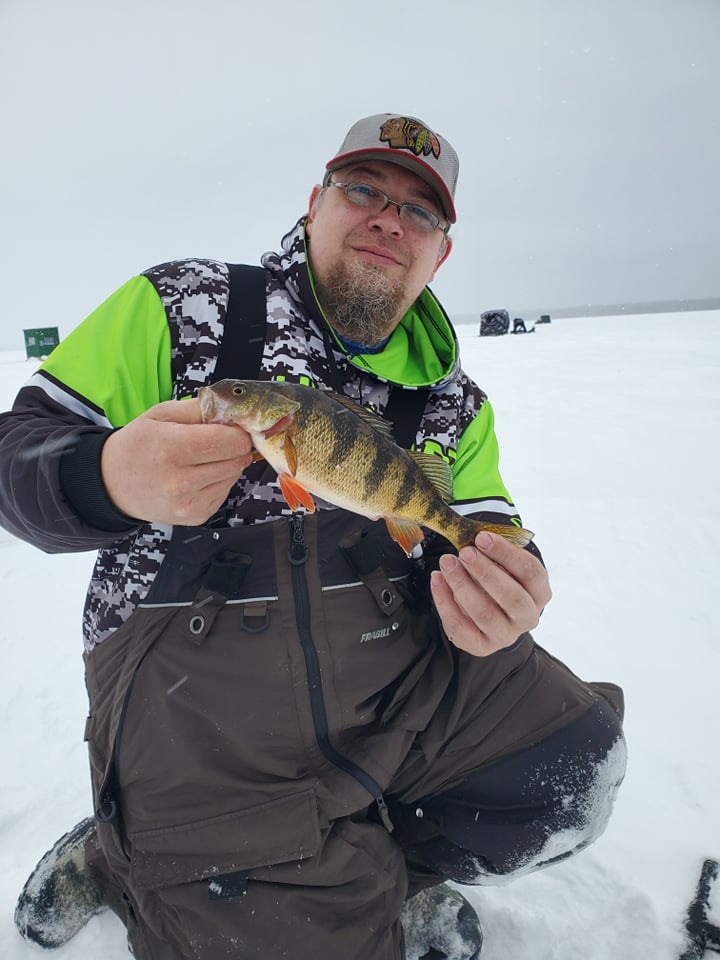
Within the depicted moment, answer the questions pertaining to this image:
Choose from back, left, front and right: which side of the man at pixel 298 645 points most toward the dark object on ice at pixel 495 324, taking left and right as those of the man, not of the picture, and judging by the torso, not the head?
back

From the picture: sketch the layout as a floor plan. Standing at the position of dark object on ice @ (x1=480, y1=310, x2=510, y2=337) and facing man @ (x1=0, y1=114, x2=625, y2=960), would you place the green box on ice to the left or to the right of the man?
right

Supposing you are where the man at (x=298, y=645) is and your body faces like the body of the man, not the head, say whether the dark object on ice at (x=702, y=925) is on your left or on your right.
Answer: on your left

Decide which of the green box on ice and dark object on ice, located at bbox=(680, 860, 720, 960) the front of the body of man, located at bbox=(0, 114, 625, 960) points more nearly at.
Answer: the dark object on ice

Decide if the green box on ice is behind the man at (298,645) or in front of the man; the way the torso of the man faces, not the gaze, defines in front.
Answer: behind

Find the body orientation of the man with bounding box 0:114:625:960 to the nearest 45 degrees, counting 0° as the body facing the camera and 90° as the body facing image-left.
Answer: approximately 0°
